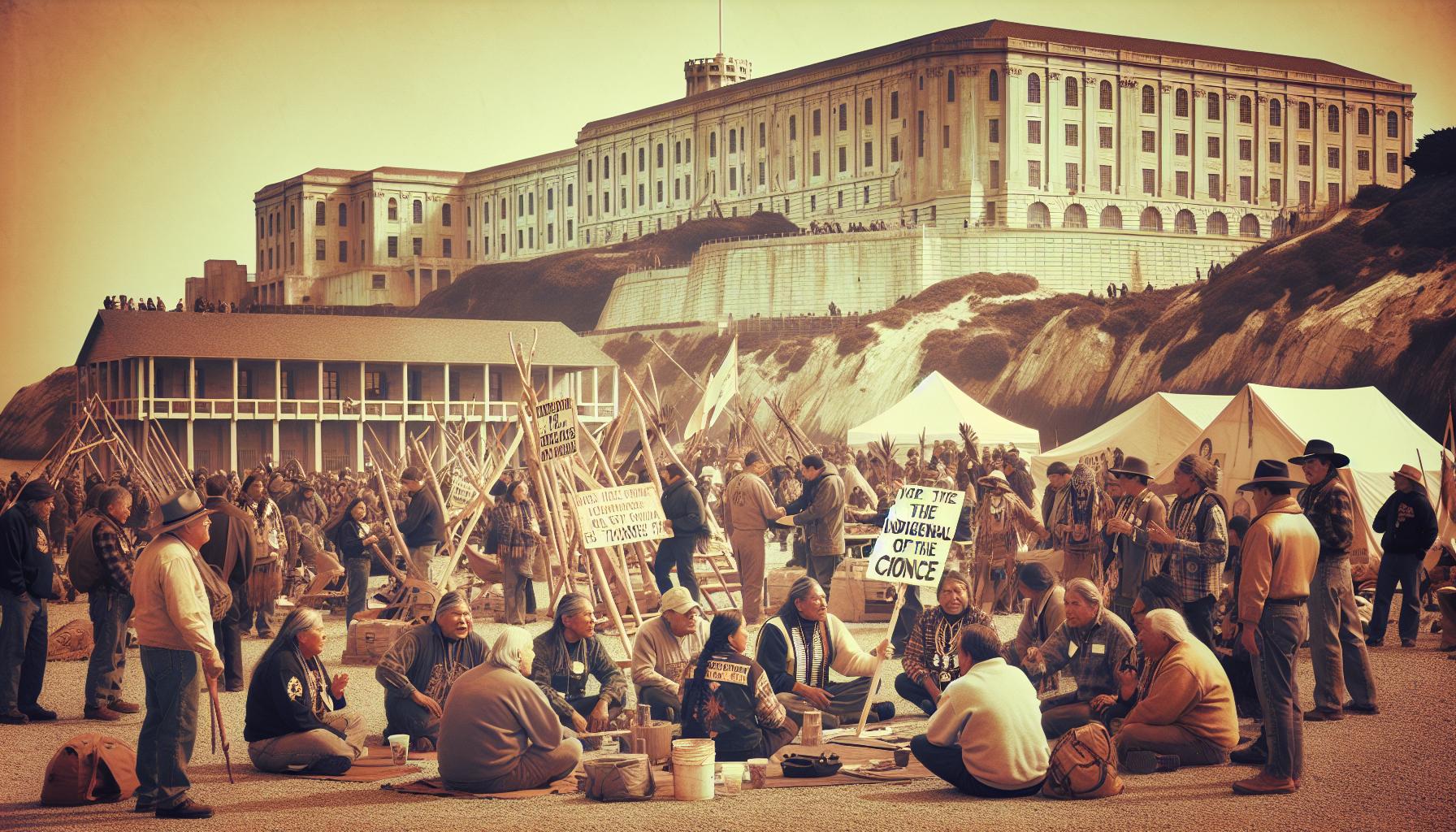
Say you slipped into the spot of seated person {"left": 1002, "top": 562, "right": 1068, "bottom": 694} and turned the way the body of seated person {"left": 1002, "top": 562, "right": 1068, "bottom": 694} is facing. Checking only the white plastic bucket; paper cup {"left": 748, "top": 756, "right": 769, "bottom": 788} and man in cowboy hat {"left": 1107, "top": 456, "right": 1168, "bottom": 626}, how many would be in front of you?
2

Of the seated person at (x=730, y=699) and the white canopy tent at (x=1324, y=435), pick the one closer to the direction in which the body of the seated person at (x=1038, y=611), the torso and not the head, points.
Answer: the seated person

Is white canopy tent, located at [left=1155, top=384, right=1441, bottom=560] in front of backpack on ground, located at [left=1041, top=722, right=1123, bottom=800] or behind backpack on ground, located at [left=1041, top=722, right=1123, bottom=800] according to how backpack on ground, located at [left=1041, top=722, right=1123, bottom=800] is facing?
behind

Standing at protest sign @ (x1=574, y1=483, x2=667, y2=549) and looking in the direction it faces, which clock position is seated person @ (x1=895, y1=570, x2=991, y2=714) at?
The seated person is roughly at 11 o'clock from the protest sign.
